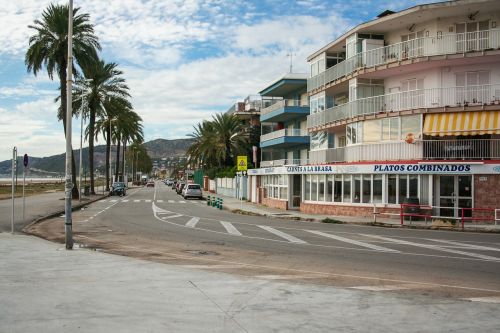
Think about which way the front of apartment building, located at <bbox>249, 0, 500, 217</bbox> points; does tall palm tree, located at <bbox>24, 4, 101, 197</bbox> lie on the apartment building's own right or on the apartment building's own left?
on the apartment building's own right

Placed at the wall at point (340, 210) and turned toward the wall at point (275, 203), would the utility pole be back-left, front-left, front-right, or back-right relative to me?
back-left

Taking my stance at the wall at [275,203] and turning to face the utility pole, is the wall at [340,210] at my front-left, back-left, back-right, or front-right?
front-left

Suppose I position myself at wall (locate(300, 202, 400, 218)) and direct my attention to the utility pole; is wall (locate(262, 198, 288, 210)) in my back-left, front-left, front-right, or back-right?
back-right

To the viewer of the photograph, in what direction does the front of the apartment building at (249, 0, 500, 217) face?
facing the viewer and to the left of the viewer

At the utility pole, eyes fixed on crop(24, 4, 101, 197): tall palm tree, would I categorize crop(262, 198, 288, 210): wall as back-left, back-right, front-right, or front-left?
front-right

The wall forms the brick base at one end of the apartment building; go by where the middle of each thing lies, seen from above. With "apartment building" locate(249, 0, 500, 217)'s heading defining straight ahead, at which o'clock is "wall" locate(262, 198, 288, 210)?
The wall is roughly at 3 o'clock from the apartment building.

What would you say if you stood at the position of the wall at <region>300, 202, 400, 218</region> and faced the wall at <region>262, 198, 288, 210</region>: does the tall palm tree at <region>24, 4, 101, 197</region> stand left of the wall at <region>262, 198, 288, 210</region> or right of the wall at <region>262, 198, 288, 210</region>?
left

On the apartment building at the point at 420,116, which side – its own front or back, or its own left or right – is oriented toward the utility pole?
front
